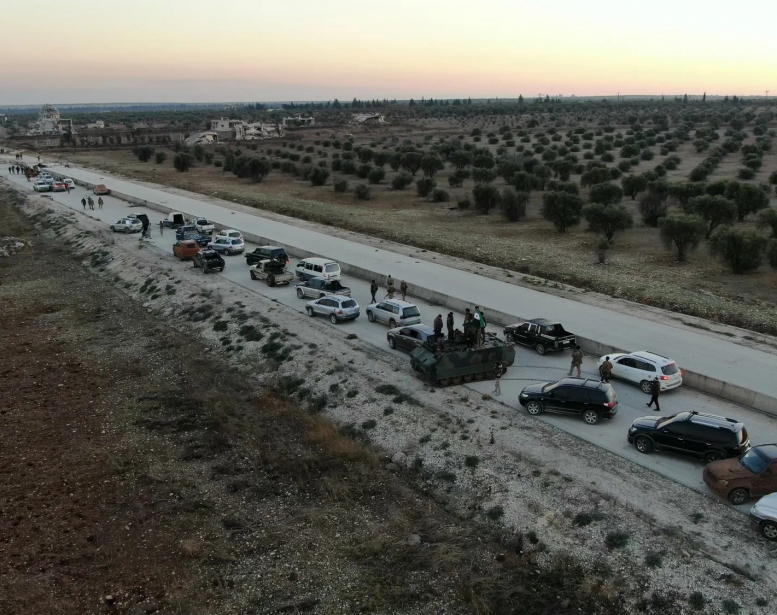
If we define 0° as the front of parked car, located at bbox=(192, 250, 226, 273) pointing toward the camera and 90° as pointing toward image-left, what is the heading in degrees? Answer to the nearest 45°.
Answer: approximately 135°

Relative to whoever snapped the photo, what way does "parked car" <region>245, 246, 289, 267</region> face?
facing away from the viewer and to the left of the viewer

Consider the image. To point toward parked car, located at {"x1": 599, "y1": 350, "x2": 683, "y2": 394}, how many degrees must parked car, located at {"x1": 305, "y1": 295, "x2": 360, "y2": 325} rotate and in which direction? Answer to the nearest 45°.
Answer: approximately 180°

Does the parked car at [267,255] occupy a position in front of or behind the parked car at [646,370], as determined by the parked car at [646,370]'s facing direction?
in front

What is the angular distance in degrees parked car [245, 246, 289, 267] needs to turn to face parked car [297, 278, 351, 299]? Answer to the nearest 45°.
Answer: approximately 135° to its left

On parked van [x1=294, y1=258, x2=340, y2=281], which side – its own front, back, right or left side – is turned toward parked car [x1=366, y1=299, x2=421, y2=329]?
back

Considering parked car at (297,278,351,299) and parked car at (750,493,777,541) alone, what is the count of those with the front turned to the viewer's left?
2

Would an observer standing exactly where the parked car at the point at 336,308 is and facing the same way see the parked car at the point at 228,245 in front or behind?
in front

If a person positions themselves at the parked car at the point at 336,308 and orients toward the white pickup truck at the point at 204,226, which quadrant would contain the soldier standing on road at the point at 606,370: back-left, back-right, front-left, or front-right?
back-right

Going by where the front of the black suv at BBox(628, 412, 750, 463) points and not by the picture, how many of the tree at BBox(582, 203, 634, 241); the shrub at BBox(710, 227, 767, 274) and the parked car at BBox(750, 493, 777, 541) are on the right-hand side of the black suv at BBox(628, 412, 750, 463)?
2

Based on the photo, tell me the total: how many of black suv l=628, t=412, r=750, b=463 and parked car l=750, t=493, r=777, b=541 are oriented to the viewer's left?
2

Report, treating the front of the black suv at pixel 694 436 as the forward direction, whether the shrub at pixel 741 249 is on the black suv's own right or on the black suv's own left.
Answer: on the black suv's own right

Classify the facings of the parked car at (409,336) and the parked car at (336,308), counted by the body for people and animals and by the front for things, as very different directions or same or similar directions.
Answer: same or similar directions

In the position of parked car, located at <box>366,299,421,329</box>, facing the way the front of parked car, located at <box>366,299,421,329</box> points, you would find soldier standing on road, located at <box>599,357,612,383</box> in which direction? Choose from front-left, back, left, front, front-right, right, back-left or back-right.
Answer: back

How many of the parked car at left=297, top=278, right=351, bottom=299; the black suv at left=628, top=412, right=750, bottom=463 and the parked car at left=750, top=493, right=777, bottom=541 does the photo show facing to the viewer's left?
3

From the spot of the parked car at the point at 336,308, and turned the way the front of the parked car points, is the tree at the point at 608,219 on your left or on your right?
on your right

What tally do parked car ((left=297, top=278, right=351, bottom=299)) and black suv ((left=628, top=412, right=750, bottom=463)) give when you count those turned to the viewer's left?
2

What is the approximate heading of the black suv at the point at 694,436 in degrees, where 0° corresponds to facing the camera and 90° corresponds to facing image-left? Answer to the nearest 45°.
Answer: approximately 90°

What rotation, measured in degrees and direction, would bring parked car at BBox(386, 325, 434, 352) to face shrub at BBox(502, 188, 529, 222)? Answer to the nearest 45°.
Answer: approximately 45° to its right

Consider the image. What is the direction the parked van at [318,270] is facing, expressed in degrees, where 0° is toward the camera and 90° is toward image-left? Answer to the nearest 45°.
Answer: approximately 135°

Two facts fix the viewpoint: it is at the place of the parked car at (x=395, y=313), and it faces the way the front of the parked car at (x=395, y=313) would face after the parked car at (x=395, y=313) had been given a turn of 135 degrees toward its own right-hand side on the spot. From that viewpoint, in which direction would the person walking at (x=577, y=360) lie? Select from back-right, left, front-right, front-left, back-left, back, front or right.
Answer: front-right

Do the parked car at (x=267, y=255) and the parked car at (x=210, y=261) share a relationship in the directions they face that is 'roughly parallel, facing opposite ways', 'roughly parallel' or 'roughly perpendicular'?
roughly parallel
